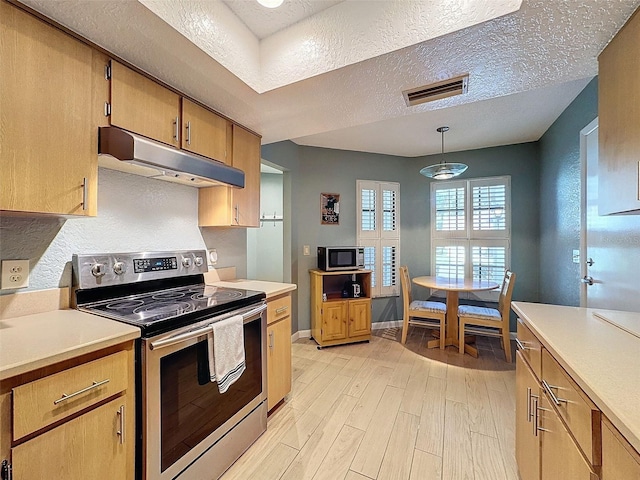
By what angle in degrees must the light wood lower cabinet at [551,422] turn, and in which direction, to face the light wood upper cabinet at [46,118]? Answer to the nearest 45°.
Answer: approximately 45° to its left

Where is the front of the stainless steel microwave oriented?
toward the camera

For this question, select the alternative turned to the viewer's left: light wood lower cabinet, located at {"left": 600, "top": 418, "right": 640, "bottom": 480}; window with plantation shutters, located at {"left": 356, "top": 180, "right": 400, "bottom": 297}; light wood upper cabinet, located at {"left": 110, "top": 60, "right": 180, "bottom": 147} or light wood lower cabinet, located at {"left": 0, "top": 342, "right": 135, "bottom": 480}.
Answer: light wood lower cabinet, located at {"left": 600, "top": 418, "right": 640, "bottom": 480}

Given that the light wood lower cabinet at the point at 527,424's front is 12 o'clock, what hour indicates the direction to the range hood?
The range hood is roughly at 11 o'clock from the light wood lower cabinet.

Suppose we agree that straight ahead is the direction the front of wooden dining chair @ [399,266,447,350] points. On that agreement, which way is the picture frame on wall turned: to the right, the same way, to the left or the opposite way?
to the right

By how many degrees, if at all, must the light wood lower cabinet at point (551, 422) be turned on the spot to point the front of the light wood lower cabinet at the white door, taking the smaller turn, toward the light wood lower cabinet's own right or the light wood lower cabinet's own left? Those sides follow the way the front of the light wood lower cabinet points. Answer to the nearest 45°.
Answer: approximately 90° to the light wood lower cabinet's own right

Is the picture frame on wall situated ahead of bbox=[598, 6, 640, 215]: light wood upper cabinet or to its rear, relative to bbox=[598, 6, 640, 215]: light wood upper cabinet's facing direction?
ahead

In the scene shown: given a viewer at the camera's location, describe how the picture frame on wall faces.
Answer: facing the viewer

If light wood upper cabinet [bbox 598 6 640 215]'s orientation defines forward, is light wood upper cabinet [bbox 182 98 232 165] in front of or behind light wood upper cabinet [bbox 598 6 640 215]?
in front

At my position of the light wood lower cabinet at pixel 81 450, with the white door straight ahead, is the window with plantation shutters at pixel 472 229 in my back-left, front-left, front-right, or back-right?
front-left

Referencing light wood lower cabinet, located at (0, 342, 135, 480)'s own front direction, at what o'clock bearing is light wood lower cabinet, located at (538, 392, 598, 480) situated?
light wood lower cabinet, located at (538, 392, 598, 480) is roughly at 12 o'clock from light wood lower cabinet, located at (0, 342, 135, 480).

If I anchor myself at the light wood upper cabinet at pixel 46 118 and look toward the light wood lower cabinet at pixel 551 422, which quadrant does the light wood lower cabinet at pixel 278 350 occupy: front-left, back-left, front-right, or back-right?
front-left

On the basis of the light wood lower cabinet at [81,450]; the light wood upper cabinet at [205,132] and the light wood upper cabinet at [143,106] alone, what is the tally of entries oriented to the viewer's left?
0

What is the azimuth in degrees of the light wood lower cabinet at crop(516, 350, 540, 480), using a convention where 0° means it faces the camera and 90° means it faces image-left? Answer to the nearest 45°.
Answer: approximately 90°

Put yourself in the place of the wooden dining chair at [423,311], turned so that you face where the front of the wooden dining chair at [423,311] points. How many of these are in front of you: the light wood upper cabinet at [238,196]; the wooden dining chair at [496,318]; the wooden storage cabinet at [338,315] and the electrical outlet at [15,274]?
1

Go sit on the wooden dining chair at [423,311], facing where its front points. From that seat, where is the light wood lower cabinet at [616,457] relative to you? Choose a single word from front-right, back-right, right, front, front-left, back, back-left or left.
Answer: right

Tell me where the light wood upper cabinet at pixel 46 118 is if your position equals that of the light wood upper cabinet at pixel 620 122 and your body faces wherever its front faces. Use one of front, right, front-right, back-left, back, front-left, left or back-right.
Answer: front-left
